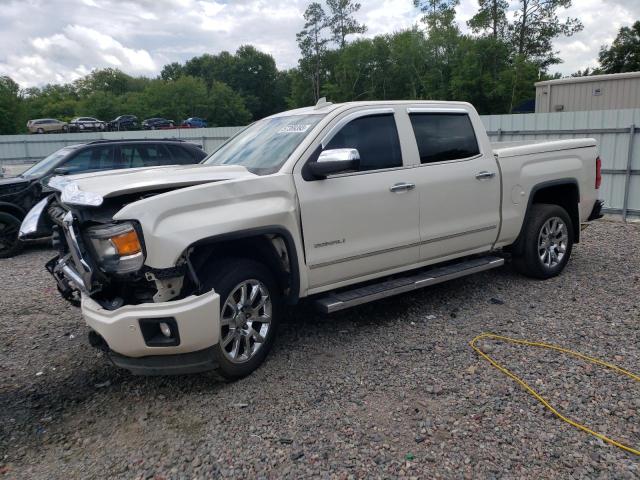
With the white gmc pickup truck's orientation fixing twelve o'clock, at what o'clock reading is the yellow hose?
The yellow hose is roughly at 8 o'clock from the white gmc pickup truck.

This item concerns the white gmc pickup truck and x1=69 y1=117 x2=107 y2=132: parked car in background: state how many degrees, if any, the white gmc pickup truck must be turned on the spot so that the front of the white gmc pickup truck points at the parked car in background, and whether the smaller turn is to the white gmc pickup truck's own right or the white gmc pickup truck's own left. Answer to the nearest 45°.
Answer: approximately 90° to the white gmc pickup truck's own right

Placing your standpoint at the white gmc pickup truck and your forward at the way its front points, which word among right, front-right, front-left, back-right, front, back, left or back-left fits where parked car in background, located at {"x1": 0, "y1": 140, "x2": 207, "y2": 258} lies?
right

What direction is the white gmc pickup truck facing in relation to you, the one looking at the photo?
facing the viewer and to the left of the viewer

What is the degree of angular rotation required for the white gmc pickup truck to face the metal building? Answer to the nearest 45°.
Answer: approximately 180°

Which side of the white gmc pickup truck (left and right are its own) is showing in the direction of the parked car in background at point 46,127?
right

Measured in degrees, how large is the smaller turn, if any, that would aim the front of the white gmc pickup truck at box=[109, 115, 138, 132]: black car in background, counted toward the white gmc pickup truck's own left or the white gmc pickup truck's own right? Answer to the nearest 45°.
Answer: approximately 135° to the white gmc pickup truck's own right
